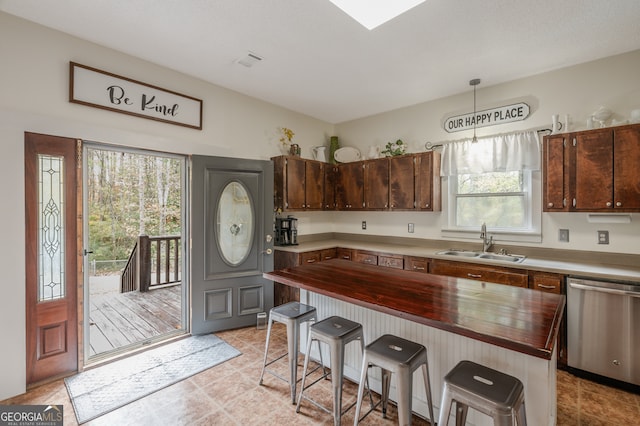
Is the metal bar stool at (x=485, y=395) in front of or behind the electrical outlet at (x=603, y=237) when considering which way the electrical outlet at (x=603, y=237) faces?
in front

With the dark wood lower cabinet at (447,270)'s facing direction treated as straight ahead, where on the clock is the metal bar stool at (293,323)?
The metal bar stool is roughly at 12 o'clock from the dark wood lower cabinet.

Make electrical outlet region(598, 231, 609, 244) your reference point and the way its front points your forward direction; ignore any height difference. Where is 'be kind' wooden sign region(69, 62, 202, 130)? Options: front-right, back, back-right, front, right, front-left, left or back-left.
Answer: front-right

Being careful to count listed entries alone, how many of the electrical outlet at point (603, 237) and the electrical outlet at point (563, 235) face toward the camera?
2

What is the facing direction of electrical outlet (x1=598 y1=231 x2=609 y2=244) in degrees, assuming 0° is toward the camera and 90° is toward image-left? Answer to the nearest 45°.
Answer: approximately 0°

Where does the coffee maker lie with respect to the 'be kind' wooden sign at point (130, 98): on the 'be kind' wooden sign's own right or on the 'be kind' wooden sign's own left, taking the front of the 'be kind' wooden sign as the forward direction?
on the 'be kind' wooden sign's own left

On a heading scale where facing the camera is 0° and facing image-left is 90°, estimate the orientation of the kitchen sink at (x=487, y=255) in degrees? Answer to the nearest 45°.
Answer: approximately 45°

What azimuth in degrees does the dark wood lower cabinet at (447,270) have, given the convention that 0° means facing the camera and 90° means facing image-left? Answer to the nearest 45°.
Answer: approximately 45°

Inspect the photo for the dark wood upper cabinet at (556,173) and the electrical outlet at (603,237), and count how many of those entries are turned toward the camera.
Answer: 2

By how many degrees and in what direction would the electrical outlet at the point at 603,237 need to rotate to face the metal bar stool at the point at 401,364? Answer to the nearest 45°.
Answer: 0° — it already faces it
